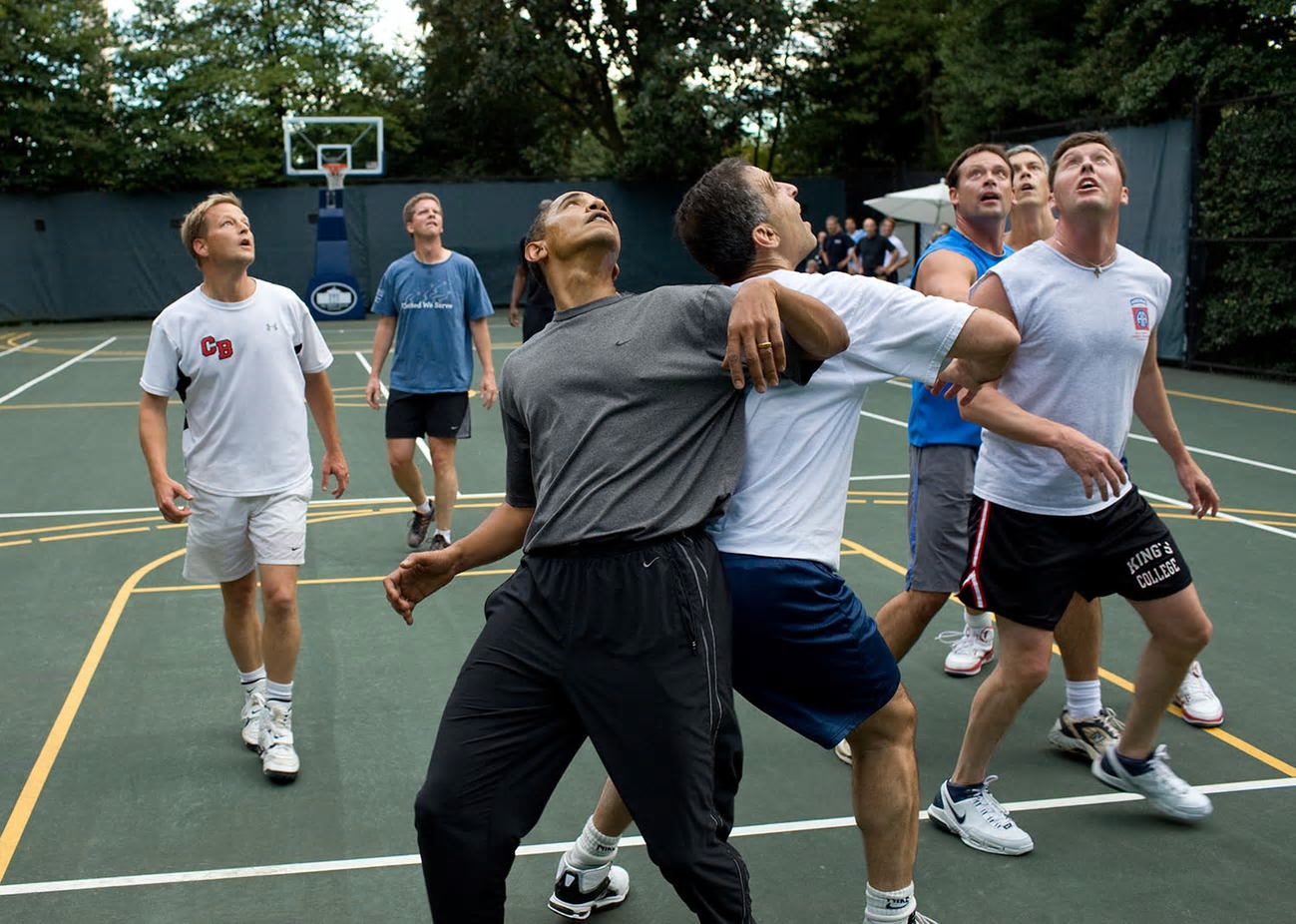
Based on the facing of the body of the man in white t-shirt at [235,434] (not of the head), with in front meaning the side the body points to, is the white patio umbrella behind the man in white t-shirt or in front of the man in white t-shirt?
behind

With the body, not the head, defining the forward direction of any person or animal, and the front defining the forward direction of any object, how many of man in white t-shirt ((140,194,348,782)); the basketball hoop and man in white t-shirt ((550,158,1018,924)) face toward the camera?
2

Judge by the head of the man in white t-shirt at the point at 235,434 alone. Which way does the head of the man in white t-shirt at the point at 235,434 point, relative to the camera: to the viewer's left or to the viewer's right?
to the viewer's right

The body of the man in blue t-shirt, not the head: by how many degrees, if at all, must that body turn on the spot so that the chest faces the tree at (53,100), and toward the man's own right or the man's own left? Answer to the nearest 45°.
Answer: approximately 180°

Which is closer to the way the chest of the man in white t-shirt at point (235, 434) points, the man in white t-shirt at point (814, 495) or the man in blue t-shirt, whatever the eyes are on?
the man in white t-shirt

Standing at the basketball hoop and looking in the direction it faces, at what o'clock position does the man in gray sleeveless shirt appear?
The man in gray sleeveless shirt is roughly at 12 o'clock from the basketball hoop.

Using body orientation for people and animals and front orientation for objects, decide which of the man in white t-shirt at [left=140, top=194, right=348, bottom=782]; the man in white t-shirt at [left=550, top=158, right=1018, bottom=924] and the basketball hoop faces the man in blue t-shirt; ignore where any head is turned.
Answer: the basketball hoop

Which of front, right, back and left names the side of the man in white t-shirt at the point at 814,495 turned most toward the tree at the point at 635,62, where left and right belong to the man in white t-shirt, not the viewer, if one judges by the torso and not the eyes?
left

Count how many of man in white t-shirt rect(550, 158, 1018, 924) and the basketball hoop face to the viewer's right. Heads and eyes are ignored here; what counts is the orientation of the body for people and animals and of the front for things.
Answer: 1
